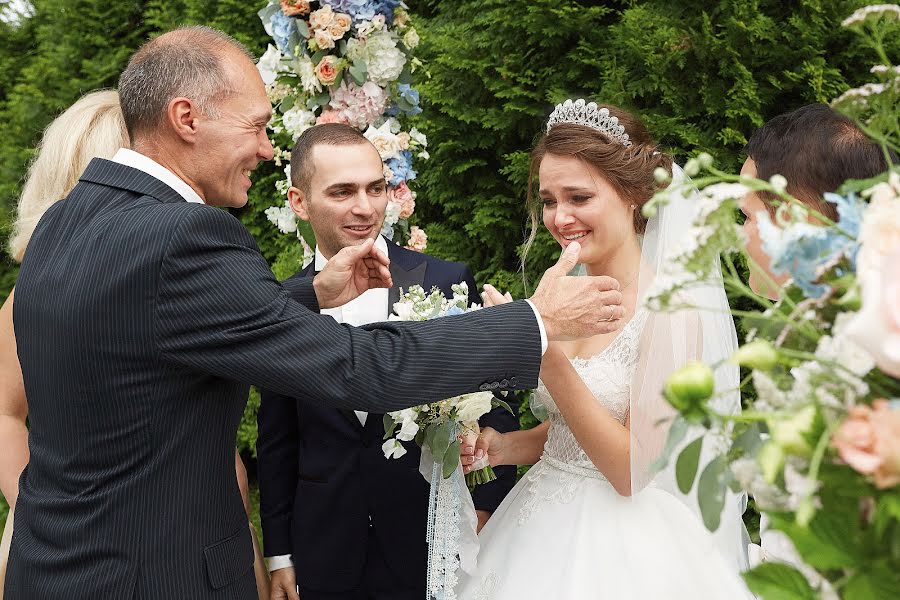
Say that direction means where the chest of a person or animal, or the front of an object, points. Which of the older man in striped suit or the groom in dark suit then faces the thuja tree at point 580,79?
the older man in striped suit

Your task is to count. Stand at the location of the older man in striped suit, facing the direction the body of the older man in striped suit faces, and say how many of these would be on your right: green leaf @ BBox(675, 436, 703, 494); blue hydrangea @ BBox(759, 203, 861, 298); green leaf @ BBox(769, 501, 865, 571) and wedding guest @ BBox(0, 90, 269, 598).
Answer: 3

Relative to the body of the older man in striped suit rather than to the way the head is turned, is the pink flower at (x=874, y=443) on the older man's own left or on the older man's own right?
on the older man's own right

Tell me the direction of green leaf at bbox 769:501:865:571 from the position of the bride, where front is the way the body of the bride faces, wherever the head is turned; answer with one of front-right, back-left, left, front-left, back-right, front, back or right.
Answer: front-left

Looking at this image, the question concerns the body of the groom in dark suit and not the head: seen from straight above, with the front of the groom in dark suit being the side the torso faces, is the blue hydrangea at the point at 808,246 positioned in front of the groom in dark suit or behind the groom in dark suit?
in front

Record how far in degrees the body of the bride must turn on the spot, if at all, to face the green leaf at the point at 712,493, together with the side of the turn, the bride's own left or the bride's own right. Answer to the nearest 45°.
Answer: approximately 45° to the bride's own left

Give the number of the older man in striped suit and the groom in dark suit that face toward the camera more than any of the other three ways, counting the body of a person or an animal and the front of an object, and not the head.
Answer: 1

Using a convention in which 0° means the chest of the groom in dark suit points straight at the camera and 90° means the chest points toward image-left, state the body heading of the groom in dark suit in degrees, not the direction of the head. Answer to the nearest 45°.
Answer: approximately 0°

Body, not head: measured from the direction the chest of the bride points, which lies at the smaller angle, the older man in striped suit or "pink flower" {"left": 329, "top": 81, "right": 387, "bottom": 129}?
the older man in striped suit

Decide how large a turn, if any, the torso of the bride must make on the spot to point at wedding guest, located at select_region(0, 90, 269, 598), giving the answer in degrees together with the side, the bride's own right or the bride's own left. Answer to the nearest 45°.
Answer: approximately 45° to the bride's own right

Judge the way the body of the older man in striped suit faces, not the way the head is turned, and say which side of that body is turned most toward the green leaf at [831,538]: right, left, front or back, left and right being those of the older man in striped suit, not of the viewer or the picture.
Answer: right

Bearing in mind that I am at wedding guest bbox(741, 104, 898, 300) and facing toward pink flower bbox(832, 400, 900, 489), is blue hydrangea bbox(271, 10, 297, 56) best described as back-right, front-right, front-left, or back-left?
back-right

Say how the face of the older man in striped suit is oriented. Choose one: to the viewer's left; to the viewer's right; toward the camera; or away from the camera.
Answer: to the viewer's right

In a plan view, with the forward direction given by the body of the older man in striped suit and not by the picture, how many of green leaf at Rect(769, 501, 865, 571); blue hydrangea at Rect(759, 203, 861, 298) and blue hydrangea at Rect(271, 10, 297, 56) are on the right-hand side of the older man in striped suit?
2

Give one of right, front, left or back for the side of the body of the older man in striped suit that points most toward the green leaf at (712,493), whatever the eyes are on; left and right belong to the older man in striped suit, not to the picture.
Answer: right

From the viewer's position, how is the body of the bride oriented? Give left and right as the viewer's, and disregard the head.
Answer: facing the viewer and to the left of the viewer
